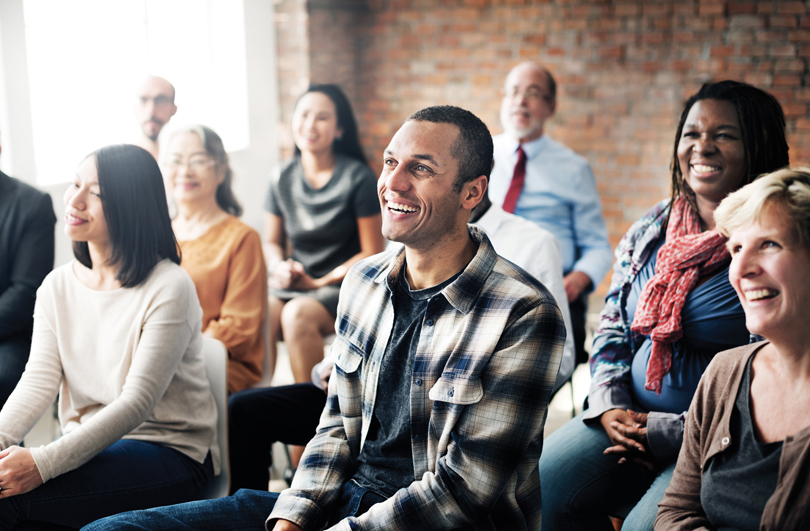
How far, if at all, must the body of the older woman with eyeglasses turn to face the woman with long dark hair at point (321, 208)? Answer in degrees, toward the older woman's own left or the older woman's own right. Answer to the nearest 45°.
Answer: approximately 180°

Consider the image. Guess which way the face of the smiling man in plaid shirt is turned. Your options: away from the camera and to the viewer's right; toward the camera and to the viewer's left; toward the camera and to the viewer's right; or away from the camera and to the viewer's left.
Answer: toward the camera and to the viewer's left

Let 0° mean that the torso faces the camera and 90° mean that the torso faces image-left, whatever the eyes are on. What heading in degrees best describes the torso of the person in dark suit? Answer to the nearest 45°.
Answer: approximately 45°

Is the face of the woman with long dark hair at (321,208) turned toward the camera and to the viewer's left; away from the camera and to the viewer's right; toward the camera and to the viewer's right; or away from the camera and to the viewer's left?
toward the camera and to the viewer's left

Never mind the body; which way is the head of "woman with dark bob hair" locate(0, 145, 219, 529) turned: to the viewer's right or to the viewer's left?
to the viewer's left

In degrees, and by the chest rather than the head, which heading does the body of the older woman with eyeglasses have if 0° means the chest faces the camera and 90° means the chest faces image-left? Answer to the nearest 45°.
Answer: approximately 45°
